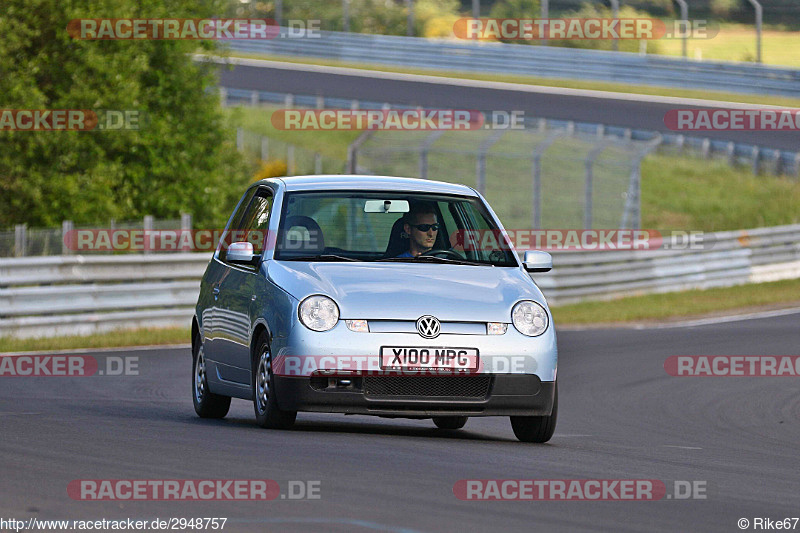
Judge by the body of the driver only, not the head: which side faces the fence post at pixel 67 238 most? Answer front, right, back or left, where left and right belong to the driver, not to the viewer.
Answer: back

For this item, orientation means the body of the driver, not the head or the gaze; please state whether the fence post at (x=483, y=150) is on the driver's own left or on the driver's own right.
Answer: on the driver's own left

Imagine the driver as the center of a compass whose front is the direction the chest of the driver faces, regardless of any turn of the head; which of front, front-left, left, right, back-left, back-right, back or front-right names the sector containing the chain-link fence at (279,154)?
back-left

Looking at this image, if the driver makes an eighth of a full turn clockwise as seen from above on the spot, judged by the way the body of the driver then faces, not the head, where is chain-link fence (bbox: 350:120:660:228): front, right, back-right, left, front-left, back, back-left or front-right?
back

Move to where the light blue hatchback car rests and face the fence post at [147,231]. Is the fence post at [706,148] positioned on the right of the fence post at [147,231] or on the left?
right

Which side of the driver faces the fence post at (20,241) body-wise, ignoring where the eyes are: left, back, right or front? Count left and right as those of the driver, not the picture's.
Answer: back

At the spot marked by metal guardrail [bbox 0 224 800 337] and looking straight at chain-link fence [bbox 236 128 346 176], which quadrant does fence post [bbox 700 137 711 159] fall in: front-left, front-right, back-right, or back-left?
front-right

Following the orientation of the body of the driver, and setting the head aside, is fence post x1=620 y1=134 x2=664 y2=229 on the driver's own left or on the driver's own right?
on the driver's own left

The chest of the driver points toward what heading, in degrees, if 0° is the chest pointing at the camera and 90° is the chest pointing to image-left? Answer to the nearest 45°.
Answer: approximately 315°

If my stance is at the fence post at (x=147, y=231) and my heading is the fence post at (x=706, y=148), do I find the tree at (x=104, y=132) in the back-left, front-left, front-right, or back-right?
front-left

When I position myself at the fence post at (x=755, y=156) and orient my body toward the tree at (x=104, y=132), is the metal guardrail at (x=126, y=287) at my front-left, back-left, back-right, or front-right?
front-left

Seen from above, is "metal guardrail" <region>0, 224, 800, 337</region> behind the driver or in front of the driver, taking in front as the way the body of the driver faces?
behind
